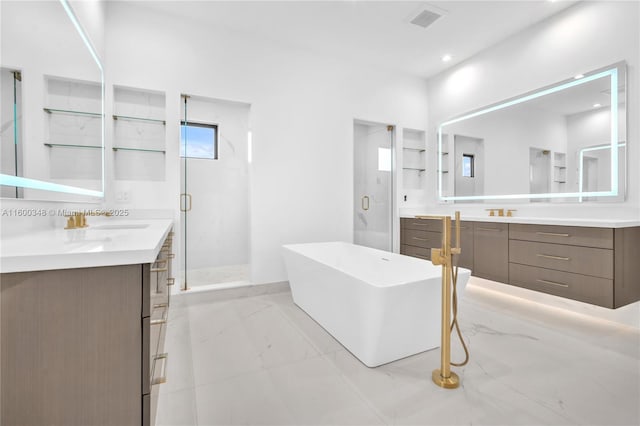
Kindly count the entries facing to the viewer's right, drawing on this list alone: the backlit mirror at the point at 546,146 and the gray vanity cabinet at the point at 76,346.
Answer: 1

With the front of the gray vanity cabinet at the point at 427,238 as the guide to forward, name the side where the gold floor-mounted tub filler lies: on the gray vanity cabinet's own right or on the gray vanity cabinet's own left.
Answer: on the gray vanity cabinet's own left

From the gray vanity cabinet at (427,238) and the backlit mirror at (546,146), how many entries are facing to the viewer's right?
0

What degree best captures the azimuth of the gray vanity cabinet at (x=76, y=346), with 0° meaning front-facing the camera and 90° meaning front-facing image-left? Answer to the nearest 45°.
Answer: approximately 270°

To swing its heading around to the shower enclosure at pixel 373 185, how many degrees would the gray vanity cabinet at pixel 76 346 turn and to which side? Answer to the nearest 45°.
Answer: approximately 45° to its left

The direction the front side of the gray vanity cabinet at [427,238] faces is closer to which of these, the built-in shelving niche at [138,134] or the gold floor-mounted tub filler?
the built-in shelving niche

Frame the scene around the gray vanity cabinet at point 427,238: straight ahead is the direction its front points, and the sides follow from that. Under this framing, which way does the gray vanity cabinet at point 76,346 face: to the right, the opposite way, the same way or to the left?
the opposite way

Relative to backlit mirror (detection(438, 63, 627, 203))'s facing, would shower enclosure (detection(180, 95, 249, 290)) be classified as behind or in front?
in front

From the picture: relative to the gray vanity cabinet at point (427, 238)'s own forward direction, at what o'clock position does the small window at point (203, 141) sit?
The small window is roughly at 1 o'clock from the gray vanity cabinet.

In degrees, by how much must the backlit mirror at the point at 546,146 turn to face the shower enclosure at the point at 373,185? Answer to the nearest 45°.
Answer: approximately 45° to its right

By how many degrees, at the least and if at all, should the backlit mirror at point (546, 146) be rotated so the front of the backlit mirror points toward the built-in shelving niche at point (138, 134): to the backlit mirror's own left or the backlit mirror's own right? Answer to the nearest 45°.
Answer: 0° — it already faces it

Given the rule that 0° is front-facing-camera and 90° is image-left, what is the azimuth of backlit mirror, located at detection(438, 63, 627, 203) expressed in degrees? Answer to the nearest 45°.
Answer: approximately 45°
